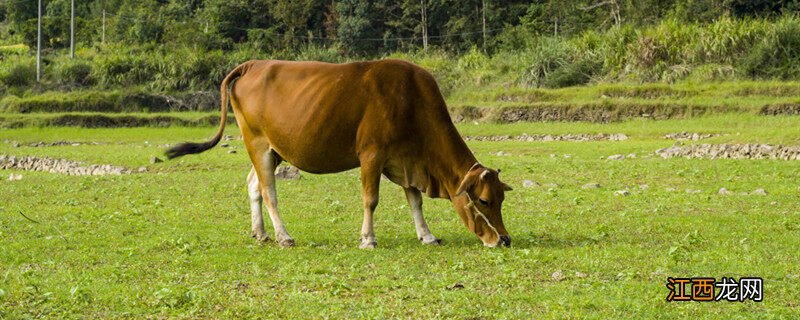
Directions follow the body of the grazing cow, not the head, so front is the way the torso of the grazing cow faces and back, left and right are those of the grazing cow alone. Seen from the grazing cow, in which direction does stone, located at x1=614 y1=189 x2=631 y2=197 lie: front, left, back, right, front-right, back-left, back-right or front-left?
front-left

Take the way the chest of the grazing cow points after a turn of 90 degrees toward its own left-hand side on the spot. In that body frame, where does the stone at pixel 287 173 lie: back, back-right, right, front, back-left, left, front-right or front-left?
front

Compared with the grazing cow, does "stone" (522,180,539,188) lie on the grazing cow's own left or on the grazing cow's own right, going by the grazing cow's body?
on the grazing cow's own left

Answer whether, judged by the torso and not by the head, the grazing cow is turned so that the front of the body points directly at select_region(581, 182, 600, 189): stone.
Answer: no

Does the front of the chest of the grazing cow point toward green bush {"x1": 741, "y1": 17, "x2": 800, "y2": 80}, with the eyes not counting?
no

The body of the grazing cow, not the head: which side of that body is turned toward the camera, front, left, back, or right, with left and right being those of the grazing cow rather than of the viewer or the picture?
right
